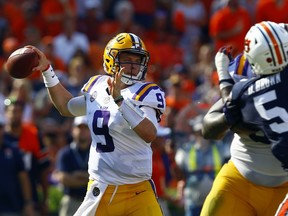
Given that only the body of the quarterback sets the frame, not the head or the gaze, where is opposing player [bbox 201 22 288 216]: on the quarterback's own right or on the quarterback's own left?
on the quarterback's own left

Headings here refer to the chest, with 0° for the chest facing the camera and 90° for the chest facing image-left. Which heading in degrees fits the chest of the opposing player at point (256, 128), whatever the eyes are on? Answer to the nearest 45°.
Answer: approximately 135°

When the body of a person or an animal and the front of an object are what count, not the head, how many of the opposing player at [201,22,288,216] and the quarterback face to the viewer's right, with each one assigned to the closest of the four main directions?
0

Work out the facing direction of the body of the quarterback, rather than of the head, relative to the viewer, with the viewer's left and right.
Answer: facing the viewer and to the left of the viewer

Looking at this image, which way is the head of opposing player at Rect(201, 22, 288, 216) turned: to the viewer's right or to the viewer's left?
to the viewer's left

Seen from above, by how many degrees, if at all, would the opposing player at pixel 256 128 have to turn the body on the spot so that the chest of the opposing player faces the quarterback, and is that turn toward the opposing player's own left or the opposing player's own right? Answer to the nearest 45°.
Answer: approximately 45° to the opposing player's own left

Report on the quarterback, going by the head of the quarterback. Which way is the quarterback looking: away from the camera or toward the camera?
toward the camera
